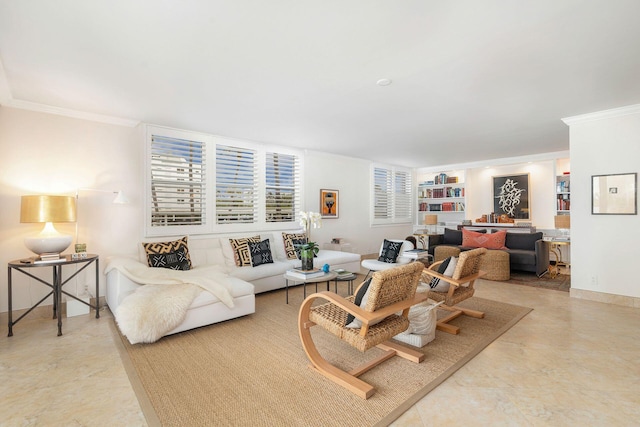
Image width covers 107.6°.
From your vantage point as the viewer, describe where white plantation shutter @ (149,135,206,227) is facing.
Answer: facing the viewer and to the right of the viewer

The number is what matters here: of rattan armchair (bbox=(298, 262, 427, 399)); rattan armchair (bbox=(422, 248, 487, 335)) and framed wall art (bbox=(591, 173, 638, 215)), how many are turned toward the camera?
1

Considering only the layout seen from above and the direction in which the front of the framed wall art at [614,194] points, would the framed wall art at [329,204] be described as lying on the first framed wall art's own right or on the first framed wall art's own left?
on the first framed wall art's own right

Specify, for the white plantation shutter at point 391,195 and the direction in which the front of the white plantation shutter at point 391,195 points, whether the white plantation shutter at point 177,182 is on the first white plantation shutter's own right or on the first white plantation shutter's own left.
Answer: on the first white plantation shutter's own right

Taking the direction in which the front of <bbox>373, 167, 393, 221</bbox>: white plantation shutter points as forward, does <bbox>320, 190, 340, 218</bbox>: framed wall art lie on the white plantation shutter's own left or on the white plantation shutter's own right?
on the white plantation shutter's own right

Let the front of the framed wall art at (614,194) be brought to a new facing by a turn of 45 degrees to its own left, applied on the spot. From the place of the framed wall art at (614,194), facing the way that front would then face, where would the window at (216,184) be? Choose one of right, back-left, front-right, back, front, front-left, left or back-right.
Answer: right

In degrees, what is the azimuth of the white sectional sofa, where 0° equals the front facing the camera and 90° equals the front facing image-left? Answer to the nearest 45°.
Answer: approximately 315°

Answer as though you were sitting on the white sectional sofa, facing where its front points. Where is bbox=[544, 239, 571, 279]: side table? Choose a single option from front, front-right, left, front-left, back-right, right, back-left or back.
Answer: front-left

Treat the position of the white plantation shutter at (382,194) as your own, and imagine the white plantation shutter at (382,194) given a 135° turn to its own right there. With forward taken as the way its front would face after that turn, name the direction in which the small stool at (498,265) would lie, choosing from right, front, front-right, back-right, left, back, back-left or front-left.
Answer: back-left
